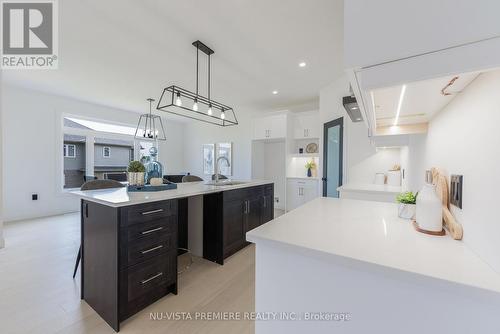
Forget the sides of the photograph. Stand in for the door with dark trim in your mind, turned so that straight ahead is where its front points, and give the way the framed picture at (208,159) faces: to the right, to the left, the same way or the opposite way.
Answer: to the left

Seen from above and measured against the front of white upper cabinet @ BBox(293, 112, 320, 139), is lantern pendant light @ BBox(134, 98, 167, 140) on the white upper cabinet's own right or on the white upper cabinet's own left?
on the white upper cabinet's own right

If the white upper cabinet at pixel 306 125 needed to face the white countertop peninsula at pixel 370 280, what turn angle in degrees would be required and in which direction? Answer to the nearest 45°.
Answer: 0° — it already faces it

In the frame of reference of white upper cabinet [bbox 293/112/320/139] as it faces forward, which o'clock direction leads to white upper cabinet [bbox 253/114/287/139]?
white upper cabinet [bbox 253/114/287/139] is roughly at 3 o'clock from white upper cabinet [bbox 293/112/320/139].

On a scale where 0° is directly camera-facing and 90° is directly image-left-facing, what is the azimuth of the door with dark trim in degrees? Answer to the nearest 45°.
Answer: approximately 45°

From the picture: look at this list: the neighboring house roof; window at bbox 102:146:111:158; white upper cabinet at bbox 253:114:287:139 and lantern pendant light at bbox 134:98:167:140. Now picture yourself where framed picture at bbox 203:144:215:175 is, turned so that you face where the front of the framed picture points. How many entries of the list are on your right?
3

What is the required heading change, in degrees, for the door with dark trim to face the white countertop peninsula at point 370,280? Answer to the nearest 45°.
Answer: approximately 45° to its left

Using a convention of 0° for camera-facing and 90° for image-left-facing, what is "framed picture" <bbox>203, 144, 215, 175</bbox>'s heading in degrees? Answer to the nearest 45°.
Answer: approximately 0°

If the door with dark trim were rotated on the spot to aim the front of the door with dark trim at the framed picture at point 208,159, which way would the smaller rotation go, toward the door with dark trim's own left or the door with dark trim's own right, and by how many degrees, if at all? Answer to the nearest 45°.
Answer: approximately 45° to the door with dark trim's own right

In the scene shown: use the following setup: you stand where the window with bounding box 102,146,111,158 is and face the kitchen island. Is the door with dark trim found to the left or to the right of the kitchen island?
left

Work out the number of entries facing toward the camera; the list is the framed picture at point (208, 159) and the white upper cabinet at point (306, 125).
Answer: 2

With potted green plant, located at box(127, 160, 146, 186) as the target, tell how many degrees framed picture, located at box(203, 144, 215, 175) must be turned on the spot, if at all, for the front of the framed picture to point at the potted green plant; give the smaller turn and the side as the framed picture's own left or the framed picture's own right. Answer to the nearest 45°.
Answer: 0° — it already faces it
